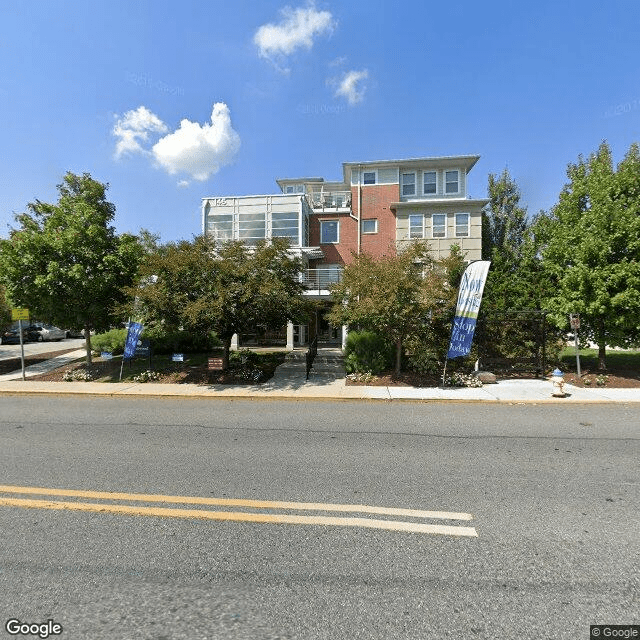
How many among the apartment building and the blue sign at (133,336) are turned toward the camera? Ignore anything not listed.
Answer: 2

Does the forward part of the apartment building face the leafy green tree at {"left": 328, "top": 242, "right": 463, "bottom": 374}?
yes

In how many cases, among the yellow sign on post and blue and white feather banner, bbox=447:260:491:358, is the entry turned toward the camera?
2

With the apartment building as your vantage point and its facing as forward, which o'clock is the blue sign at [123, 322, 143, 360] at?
The blue sign is roughly at 1 o'clock from the apartment building.

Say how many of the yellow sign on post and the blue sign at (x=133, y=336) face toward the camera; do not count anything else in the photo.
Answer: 2

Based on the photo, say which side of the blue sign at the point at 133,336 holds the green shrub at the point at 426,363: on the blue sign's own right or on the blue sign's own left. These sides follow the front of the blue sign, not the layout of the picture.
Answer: on the blue sign's own left

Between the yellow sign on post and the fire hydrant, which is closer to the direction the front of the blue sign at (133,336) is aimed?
the fire hydrant
